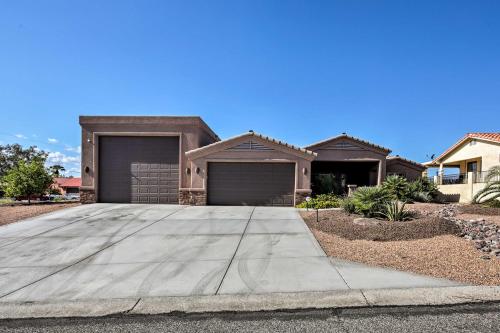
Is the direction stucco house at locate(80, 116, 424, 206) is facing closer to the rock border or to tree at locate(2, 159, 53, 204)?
the rock border

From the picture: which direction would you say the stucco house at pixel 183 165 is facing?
toward the camera

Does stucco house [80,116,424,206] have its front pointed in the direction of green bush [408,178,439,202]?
no

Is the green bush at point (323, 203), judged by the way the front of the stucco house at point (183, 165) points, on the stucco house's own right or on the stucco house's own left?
on the stucco house's own left

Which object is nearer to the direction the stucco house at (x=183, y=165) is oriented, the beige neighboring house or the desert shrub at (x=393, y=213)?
the desert shrub

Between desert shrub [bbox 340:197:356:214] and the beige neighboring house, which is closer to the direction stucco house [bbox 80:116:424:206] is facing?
the desert shrub

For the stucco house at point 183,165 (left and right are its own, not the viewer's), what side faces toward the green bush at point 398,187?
left

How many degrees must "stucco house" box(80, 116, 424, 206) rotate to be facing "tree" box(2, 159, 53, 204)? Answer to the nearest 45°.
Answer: approximately 90° to its right
